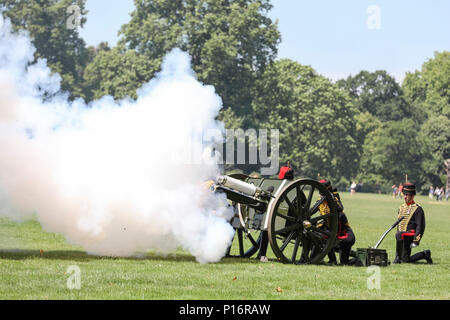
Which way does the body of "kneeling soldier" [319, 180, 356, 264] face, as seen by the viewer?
to the viewer's left

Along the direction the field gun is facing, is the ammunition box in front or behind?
behind

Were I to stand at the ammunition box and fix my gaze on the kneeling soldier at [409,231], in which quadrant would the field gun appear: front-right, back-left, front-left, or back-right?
back-left

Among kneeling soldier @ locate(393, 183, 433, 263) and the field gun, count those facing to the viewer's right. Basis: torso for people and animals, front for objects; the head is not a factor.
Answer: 0

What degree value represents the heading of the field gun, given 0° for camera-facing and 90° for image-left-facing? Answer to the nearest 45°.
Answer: approximately 45°

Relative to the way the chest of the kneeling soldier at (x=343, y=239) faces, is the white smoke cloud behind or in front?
in front

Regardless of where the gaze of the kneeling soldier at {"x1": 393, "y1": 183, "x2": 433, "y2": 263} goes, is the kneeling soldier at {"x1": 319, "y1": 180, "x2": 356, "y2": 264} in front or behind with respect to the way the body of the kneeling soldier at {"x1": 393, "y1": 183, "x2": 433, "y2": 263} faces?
in front

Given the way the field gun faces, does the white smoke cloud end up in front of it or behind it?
in front

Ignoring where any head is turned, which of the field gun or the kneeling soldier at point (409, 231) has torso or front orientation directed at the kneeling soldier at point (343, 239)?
the kneeling soldier at point (409, 231)

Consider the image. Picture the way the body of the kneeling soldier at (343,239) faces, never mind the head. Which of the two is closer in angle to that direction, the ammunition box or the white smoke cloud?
the white smoke cloud

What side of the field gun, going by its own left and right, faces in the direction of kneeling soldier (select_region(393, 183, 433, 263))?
back

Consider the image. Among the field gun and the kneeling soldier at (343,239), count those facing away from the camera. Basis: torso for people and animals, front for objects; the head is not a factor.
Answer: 0

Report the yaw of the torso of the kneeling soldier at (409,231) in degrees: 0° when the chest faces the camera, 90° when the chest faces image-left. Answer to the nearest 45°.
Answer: approximately 45°
